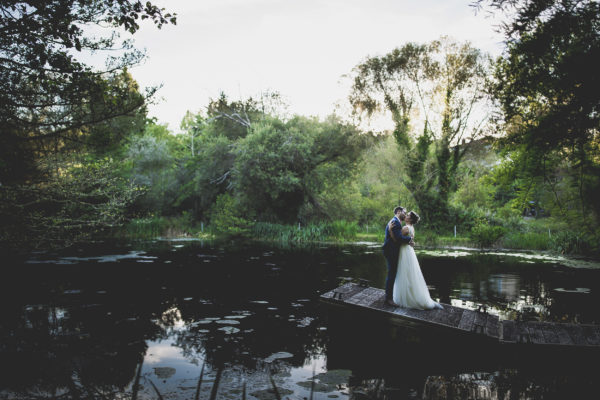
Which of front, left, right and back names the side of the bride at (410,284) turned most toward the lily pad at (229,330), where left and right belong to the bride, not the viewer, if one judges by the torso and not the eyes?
front

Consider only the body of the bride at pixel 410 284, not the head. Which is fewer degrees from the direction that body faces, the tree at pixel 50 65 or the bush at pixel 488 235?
the tree

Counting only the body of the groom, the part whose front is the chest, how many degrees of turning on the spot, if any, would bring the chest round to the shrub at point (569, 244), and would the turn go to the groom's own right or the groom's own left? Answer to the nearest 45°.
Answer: approximately 45° to the groom's own left

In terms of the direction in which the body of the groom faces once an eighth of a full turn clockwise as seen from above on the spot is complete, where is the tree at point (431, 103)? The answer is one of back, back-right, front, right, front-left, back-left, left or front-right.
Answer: back-left

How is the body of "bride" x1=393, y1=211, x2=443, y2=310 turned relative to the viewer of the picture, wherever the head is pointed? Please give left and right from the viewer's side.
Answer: facing to the left of the viewer

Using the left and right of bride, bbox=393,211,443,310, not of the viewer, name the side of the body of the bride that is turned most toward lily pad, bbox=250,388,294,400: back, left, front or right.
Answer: left

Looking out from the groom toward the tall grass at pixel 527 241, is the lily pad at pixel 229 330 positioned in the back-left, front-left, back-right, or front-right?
back-left

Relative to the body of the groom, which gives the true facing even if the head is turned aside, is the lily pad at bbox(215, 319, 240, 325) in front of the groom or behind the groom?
behind

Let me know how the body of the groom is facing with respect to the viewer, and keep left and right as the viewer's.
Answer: facing to the right of the viewer

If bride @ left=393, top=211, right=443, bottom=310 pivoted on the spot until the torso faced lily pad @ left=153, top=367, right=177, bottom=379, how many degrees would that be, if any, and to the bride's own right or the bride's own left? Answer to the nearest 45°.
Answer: approximately 45° to the bride's own left

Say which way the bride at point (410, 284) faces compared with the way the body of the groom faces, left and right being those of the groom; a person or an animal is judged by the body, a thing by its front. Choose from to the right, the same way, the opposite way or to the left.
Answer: the opposite way

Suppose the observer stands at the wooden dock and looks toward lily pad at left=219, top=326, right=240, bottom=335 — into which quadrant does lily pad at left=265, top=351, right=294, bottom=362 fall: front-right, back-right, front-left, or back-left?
front-left
